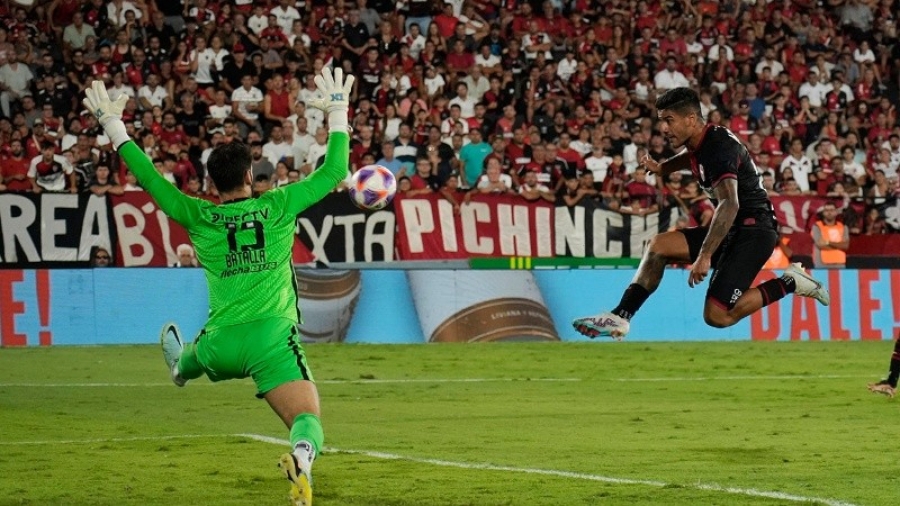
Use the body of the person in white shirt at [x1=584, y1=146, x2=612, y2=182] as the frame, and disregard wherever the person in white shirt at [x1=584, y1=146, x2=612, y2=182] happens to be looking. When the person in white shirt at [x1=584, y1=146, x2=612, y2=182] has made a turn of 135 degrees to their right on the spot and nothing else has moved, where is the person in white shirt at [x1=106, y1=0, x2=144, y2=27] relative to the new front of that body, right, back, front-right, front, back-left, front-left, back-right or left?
front-left

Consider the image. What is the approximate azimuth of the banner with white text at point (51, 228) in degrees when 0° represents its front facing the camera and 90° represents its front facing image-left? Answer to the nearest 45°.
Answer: approximately 0°

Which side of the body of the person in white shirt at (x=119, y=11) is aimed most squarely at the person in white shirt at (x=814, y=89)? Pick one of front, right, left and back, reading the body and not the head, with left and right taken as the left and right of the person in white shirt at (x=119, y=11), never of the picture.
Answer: left

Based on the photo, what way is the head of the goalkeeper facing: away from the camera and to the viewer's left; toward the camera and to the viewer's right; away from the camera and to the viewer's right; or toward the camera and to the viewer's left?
away from the camera and to the viewer's right

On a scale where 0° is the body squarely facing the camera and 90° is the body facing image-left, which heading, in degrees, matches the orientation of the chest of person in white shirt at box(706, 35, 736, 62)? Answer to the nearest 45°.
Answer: approximately 0°

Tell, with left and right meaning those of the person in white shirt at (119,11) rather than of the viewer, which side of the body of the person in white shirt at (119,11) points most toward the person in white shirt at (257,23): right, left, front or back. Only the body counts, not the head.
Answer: left

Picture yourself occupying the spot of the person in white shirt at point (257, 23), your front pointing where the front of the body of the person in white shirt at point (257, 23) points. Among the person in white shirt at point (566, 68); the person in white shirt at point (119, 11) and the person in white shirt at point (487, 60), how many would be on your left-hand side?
2
